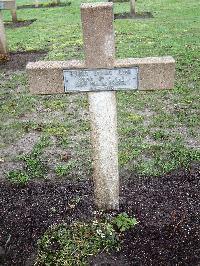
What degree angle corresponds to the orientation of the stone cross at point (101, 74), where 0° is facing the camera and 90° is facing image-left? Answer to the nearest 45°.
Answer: approximately 0°
